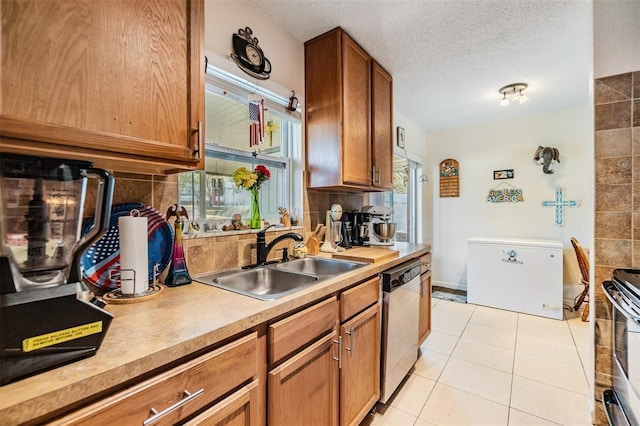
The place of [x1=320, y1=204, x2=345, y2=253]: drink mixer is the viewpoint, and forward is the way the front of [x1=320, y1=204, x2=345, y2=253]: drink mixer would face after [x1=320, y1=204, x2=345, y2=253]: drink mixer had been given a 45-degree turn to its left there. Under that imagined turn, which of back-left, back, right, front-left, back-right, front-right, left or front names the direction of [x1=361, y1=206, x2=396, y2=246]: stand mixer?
front-left

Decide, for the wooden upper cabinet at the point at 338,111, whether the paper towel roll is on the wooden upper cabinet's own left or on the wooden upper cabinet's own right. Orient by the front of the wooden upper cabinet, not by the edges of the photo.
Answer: on the wooden upper cabinet's own right

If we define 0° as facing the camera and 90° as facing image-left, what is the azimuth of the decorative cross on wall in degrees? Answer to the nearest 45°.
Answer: approximately 0°

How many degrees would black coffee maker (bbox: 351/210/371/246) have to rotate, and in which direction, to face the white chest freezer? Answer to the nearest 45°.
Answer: approximately 90° to its left

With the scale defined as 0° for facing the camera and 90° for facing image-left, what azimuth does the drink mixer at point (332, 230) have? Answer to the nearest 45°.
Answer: approximately 315°

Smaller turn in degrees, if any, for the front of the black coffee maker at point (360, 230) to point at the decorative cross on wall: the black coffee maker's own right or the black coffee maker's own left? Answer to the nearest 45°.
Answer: approximately 90° to the black coffee maker's own left

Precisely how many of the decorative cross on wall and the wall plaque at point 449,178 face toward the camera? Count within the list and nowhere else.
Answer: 2

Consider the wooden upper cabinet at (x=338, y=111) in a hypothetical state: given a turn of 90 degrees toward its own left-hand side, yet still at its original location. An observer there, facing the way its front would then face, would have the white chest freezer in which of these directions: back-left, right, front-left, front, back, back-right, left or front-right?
front
